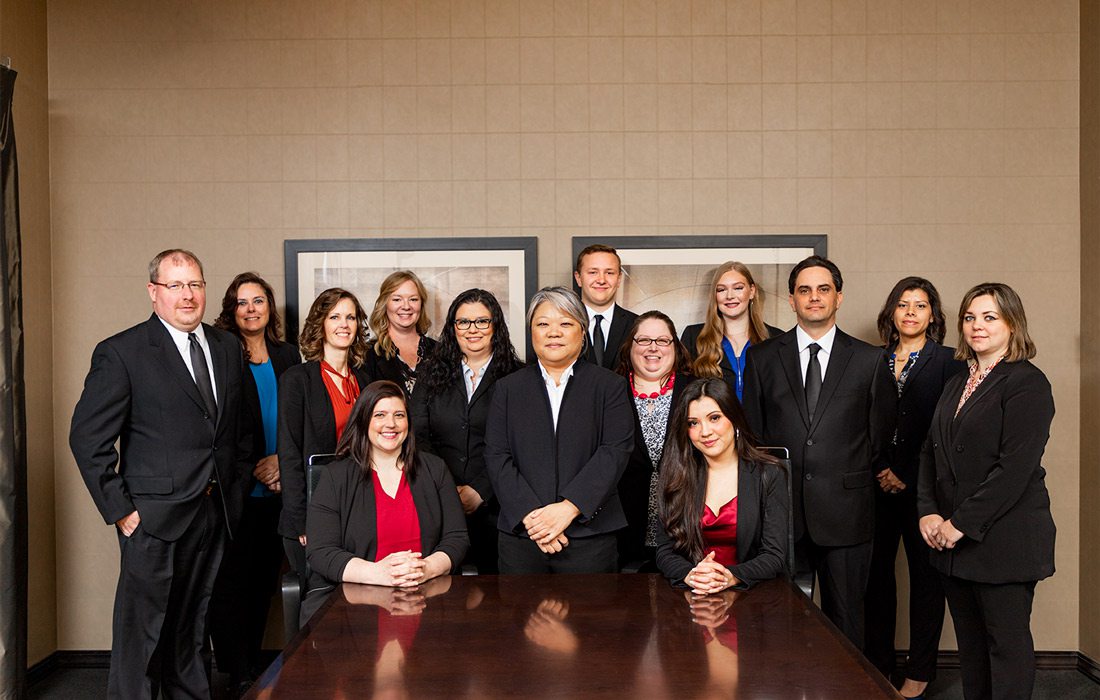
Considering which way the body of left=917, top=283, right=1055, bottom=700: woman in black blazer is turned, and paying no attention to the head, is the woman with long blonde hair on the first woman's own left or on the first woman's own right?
on the first woman's own right

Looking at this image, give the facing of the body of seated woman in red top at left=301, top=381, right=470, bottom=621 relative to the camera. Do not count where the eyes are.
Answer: toward the camera

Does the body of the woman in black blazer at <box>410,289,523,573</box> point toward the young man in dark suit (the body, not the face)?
no

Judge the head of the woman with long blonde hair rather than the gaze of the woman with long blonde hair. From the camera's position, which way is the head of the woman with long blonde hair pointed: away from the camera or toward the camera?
toward the camera

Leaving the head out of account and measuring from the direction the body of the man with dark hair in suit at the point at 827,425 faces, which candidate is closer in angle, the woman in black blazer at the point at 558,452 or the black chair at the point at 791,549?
the black chair

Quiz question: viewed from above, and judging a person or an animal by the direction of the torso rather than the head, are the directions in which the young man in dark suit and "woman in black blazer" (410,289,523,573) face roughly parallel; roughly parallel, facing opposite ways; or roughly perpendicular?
roughly parallel

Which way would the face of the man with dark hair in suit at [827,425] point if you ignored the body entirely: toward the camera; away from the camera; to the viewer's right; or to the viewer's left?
toward the camera

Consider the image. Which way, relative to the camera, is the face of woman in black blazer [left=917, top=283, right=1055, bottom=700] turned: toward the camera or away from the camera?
toward the camera

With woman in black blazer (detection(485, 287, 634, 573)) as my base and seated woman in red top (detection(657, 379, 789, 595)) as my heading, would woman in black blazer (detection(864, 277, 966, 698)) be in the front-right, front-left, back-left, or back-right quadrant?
front-left

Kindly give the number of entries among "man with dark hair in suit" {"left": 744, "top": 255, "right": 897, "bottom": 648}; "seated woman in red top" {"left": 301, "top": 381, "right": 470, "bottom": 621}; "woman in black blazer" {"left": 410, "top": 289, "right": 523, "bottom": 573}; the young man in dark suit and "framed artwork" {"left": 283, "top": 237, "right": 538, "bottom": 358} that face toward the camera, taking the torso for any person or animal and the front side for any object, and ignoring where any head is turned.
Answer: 5

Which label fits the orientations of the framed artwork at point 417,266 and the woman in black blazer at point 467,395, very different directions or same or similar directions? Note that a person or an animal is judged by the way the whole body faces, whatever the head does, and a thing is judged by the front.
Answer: same or similar directions

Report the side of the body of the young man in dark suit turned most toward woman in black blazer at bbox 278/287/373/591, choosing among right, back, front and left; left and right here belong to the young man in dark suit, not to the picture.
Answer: right

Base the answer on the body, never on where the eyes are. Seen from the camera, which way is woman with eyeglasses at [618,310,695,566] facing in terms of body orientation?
toward the camera

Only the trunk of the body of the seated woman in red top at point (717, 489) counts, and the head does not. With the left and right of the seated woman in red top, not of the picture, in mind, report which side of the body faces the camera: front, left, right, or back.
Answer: front

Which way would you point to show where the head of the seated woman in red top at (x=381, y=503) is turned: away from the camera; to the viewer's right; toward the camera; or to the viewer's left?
toward the camera

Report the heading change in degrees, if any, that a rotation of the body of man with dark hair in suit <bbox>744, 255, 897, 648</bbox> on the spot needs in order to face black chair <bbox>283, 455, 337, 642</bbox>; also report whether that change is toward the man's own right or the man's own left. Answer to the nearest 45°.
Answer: approximately 45° to the man's own right

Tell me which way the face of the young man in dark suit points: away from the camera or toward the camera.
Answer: toward the camera

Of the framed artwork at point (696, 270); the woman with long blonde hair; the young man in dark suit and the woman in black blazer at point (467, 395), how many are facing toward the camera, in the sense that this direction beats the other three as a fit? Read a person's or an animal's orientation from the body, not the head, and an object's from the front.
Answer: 4
